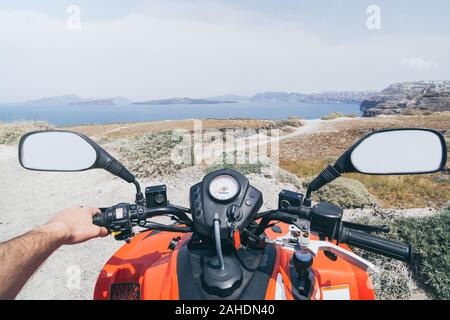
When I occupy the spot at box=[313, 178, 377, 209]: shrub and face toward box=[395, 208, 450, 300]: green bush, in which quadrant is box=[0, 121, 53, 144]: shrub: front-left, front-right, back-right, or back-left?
back-right

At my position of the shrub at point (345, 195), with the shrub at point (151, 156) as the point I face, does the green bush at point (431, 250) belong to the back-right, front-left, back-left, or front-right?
back-left

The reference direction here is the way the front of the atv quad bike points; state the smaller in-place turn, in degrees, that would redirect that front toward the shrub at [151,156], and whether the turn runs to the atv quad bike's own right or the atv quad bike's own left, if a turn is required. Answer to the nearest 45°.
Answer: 0° — it already faces it

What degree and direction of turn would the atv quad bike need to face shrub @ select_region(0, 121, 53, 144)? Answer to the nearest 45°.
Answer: approximately 45° to its left

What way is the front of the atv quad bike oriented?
away from the camera
